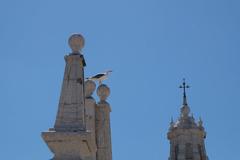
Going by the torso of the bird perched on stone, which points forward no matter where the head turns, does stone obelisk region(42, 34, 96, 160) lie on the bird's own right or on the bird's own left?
on the bird's own right

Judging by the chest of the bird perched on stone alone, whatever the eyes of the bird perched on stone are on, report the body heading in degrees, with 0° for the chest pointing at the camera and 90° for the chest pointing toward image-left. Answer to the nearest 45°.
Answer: approximately 270°
